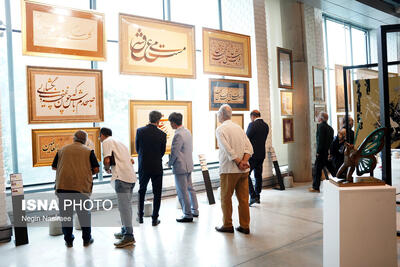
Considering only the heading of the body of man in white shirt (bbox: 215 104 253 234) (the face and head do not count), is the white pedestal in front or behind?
behind

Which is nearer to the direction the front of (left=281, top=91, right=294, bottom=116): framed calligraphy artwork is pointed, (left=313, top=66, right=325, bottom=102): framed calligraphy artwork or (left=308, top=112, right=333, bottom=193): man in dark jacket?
the man in dark jacket

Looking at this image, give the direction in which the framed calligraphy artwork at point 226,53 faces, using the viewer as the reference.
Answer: facing the viewer and to the right of the viewer

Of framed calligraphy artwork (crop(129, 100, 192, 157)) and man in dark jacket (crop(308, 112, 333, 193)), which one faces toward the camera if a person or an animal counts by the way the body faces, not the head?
the framed calligraphy artwork

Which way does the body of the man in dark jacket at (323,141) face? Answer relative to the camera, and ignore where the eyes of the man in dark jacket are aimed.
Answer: to the viewer's left

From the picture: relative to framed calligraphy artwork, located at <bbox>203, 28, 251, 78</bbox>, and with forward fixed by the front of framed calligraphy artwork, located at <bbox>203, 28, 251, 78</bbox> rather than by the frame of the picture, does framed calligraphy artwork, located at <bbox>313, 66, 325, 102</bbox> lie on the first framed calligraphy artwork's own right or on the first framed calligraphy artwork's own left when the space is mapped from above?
on the first framed calligraphy artwork's own left

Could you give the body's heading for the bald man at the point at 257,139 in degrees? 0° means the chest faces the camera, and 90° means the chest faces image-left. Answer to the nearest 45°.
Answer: approximately 135°

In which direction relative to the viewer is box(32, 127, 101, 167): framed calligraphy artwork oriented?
toward the camera

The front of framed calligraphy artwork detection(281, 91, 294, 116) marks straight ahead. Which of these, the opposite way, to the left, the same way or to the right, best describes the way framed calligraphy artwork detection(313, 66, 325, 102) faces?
the same way

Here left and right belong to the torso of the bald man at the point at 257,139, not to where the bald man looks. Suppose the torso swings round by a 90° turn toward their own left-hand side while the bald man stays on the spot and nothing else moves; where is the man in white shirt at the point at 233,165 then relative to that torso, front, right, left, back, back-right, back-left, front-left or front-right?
front-left

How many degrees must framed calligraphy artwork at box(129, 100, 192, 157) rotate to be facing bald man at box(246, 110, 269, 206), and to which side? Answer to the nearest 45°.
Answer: approximately 90° to its left

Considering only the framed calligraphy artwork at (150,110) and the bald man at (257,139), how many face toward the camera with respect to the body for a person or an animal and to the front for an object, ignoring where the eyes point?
1
